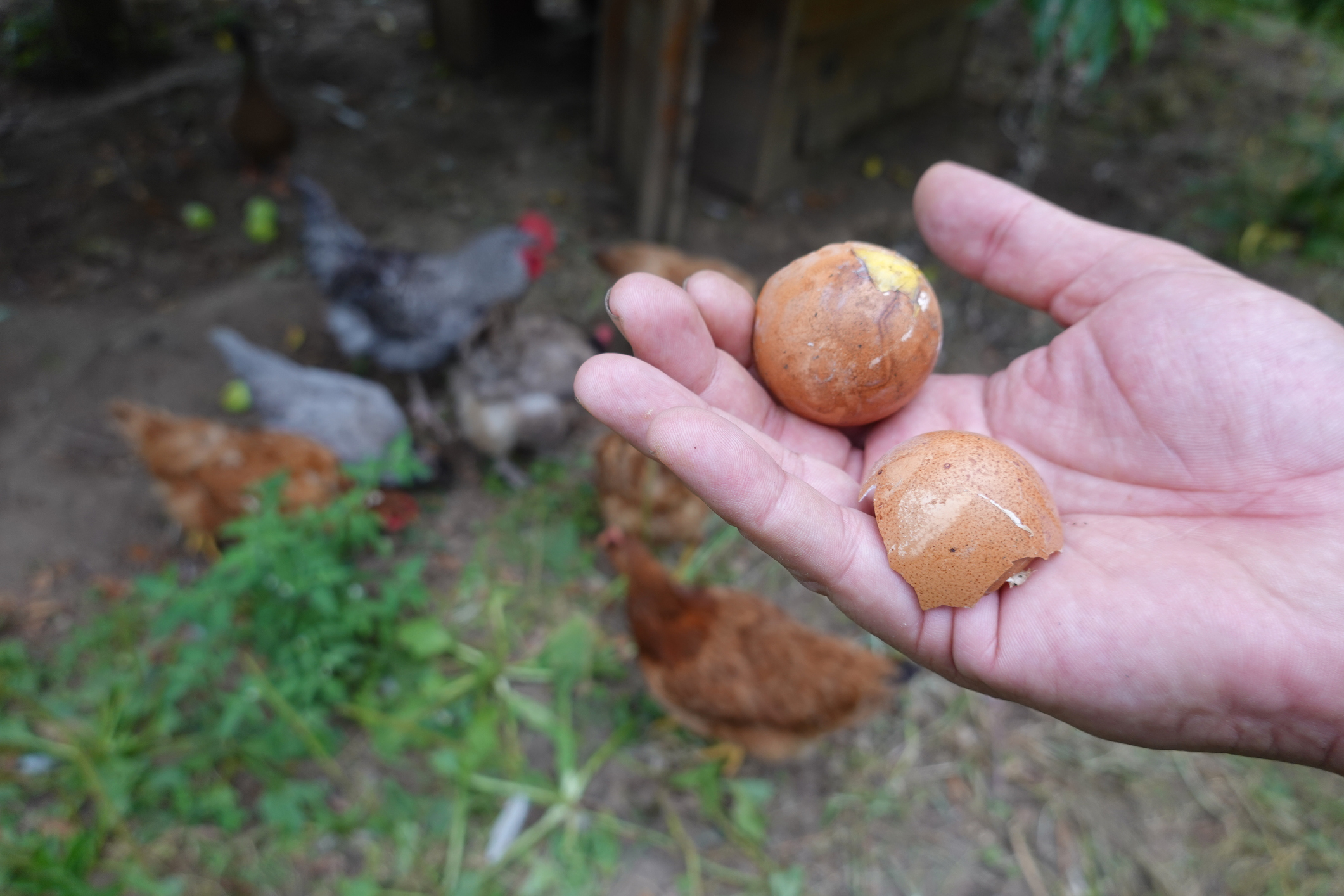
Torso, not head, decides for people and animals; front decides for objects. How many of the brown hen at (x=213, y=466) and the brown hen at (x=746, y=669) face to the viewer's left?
1

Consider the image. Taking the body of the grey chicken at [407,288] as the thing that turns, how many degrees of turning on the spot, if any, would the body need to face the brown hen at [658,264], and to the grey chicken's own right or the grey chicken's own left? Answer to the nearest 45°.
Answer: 0° — it already faces it

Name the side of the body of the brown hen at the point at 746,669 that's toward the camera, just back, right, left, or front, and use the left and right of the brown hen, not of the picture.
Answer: left

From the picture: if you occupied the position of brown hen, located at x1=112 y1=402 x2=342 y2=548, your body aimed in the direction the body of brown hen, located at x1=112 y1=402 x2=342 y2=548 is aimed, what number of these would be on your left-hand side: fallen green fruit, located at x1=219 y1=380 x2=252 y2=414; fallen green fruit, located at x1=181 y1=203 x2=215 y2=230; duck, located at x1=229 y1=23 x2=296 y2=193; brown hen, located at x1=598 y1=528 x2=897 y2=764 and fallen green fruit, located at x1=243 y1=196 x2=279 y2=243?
4

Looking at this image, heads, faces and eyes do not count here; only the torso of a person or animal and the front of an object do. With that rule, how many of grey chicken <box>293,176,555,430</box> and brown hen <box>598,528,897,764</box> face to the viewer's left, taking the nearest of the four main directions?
1

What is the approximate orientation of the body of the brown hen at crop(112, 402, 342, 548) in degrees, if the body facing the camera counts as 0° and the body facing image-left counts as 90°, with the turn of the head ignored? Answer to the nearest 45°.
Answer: approximately 270°

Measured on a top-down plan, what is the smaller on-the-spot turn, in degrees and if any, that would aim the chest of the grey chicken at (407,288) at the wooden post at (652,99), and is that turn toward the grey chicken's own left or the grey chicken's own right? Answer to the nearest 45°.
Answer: approximately 45° to the grey chicken's own left

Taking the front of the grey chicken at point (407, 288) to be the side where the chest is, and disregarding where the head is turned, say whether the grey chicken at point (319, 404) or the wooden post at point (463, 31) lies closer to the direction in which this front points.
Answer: the wooden post

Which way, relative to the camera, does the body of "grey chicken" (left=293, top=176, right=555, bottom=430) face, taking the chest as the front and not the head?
to the viewer's right

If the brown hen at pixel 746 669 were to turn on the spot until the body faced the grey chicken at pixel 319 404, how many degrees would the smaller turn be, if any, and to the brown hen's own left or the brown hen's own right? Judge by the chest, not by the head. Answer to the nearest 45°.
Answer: approximately 45° to the brown hen's own right

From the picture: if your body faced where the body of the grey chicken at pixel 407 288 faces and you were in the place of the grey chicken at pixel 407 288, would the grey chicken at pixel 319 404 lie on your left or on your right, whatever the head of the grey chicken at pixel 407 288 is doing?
on your right
